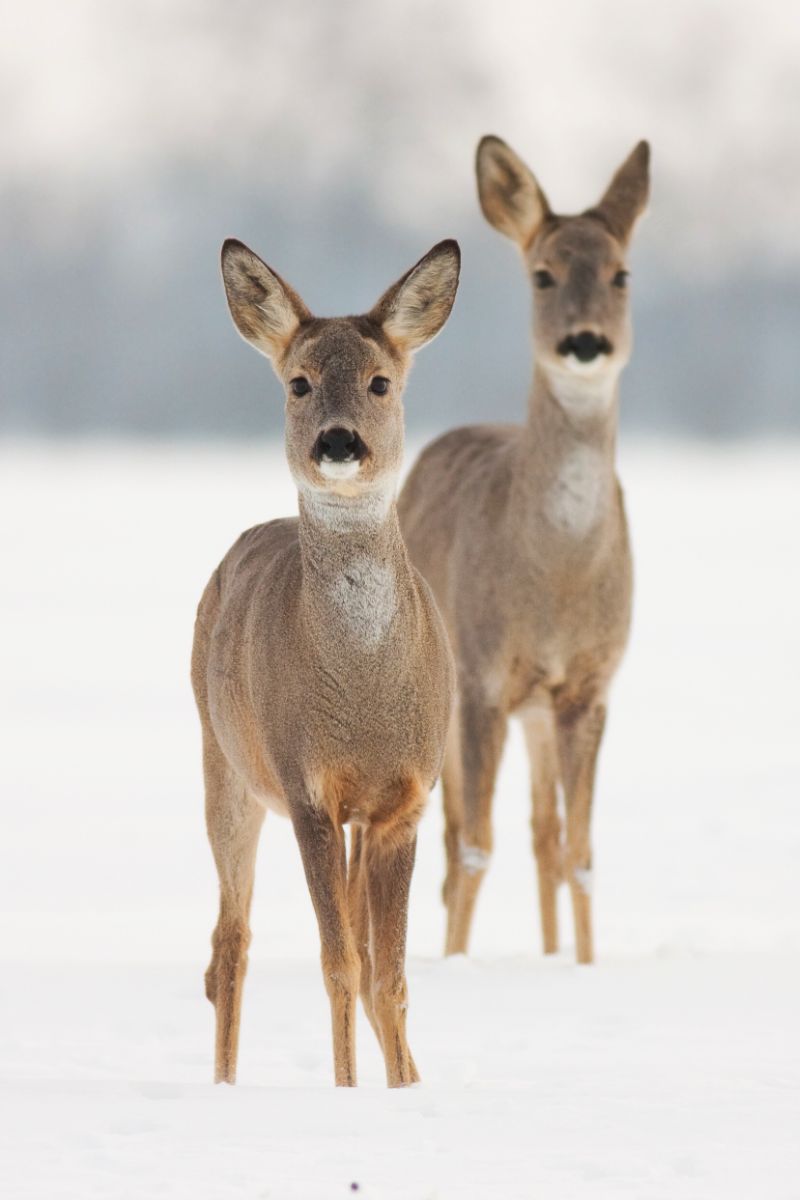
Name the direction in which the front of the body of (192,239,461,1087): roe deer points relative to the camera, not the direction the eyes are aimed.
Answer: toward the camera

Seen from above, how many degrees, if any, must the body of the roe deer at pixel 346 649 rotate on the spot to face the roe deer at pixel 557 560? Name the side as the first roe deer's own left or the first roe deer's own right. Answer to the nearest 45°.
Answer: approximately 180°
